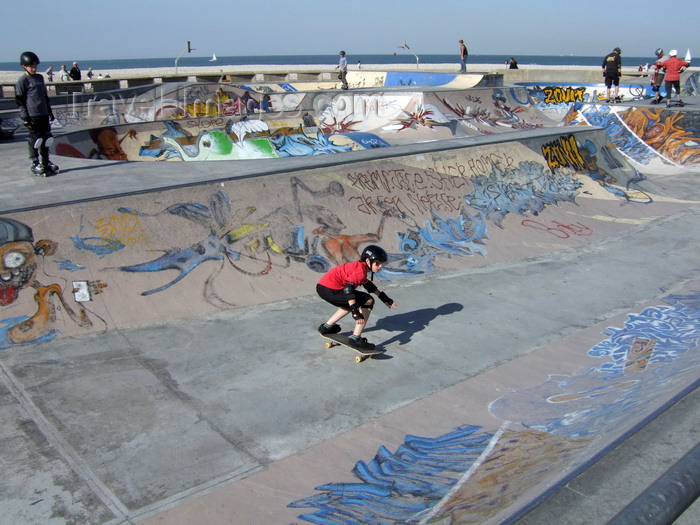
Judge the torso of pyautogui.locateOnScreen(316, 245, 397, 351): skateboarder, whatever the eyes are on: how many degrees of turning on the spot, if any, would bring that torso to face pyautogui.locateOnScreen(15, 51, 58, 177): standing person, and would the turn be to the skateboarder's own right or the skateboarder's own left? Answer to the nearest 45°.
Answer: approximately 135° to the skateboarder's own left

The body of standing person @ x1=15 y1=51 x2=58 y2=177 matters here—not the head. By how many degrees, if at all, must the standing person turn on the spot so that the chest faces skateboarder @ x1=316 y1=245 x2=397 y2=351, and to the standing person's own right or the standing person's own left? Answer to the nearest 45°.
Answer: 0° — they already face them

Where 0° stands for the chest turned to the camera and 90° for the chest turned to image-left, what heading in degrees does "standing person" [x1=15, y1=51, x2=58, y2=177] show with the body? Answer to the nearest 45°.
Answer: approximately 315°

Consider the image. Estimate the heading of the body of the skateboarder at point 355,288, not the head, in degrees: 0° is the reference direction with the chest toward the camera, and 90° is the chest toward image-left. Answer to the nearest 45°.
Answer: approximately 270°
